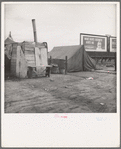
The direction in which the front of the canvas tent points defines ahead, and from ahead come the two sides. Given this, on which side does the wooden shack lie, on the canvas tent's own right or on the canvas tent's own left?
on the canvas tent's own right
